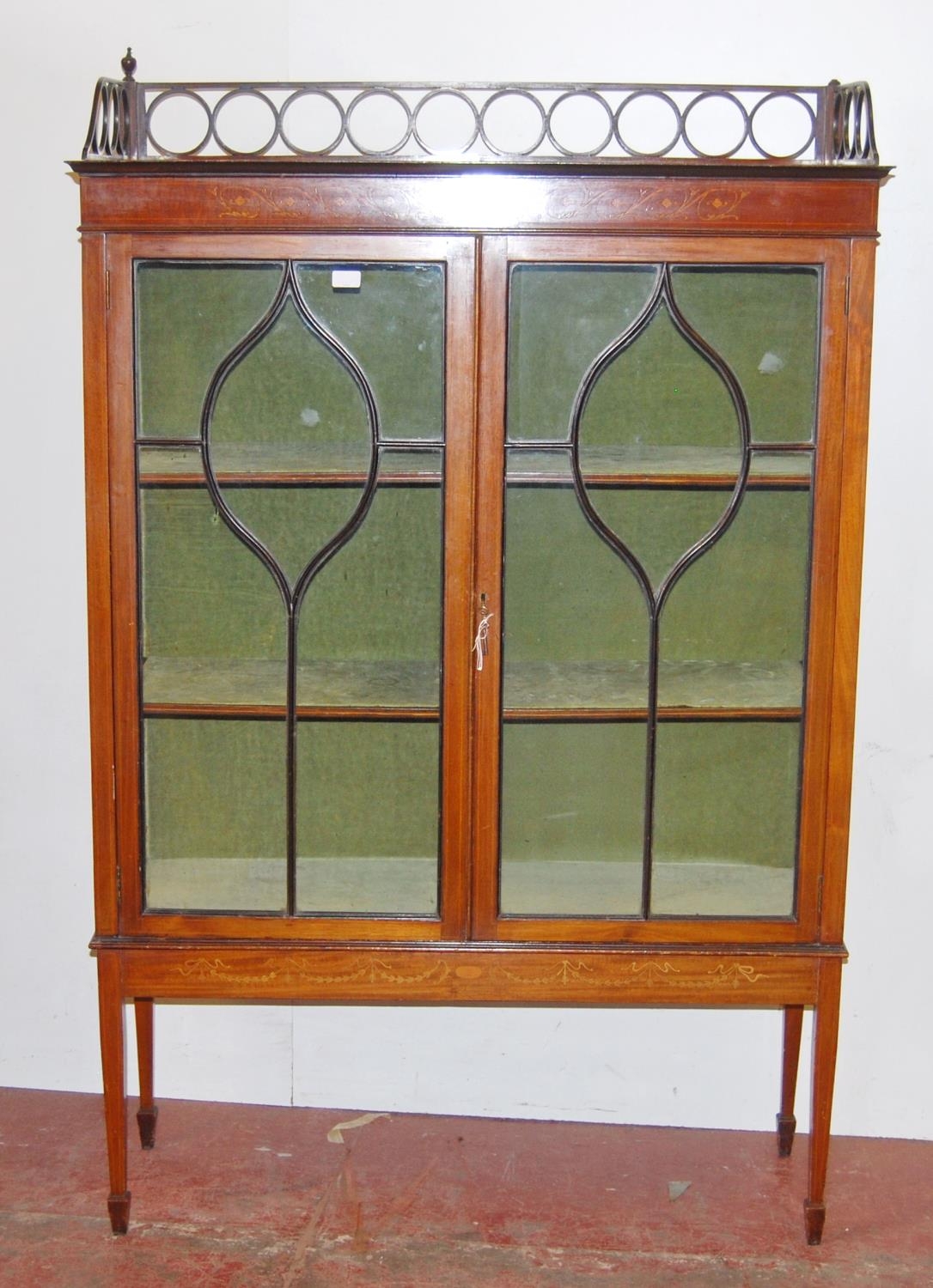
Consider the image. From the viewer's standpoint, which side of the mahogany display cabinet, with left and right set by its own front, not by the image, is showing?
front
